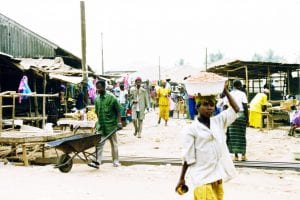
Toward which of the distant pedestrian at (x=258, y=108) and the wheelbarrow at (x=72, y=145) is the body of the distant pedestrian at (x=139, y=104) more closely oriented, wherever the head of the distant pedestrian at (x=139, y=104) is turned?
the wheelbarrow

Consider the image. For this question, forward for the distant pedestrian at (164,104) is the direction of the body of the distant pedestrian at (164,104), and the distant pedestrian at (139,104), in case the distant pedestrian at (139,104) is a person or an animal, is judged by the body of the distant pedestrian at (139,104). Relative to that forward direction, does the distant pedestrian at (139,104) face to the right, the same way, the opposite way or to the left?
the same way

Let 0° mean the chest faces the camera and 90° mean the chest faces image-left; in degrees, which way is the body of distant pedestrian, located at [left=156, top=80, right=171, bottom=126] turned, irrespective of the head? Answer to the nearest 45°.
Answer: approximately 0°

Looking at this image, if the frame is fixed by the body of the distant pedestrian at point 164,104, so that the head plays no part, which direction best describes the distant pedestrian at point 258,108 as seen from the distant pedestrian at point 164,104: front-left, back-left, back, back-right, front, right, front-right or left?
front-left

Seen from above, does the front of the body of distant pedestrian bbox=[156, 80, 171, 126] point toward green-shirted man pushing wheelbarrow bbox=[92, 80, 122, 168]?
yes

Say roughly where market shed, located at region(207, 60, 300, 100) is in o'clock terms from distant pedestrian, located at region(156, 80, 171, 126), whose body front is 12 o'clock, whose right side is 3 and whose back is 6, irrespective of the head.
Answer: The market shed is roughly at 8 o'clock from the distant pedestrian.

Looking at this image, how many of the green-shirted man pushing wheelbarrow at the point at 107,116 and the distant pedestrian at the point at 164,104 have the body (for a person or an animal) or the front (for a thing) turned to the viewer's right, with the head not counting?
0

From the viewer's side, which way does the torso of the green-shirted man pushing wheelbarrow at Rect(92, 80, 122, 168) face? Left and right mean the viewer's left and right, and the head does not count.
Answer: facing the viewer and to the left of the viewer

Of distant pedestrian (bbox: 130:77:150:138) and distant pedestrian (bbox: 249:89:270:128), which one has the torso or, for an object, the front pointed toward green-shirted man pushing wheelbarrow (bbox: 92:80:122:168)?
distant pedestrian (bbox: 130:77:150:138)

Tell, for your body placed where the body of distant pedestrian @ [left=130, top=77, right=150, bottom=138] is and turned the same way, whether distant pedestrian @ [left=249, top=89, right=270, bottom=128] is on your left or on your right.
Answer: on your left

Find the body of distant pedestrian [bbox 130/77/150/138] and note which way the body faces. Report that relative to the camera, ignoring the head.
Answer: toward the camera

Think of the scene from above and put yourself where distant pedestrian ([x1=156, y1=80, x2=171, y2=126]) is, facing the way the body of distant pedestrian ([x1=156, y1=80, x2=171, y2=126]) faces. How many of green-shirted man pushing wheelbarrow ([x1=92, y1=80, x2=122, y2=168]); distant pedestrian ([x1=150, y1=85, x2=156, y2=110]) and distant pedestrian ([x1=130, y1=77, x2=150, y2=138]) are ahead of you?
2
